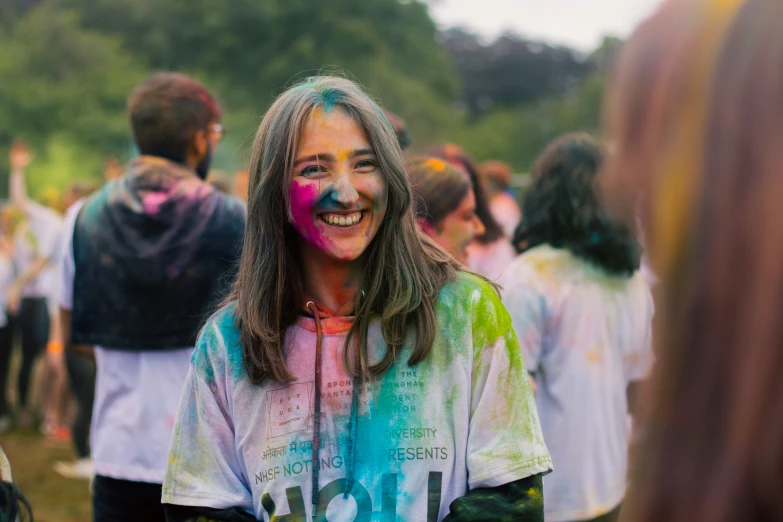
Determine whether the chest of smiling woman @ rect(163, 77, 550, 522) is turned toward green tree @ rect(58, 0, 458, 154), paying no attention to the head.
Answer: no

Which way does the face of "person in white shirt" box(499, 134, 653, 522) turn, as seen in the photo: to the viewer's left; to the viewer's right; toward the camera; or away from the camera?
away from the camera

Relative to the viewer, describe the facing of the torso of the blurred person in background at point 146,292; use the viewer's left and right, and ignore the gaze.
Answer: facing away from the viewer and to the right of the viewer

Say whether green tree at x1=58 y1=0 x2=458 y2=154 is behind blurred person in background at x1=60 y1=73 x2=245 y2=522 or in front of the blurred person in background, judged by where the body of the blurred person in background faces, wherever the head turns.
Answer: in front

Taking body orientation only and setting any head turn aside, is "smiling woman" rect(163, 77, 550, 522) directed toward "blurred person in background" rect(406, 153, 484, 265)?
no

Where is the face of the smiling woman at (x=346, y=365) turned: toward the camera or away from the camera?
toward the camera

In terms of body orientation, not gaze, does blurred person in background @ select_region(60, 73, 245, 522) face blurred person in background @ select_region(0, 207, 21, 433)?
no

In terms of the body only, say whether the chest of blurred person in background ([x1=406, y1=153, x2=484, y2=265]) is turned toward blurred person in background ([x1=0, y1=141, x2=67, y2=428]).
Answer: no

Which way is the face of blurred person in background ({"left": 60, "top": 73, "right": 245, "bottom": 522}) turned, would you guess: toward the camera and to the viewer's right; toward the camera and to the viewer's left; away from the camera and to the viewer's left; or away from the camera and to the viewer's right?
away from the camera and to the viewer's right

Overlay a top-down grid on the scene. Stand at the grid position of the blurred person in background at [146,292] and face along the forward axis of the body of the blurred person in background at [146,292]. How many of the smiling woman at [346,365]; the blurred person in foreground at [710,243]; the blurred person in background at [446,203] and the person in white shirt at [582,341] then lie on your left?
0

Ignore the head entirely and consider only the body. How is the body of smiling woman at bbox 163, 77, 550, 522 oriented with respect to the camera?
toward the camera

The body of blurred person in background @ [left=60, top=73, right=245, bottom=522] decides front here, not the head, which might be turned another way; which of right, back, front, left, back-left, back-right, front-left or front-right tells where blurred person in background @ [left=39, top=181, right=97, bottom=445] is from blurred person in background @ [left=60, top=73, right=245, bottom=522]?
front-left

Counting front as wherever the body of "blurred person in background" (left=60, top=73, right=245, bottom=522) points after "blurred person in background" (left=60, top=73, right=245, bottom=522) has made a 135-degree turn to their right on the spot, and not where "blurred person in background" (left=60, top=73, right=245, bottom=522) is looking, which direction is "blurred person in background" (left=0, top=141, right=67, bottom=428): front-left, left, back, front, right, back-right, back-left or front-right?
back

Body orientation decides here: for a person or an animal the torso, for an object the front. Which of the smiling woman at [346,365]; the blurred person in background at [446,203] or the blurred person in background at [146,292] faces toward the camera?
the smiling woman
